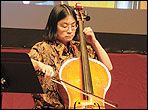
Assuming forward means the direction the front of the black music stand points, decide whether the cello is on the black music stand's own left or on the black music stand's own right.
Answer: on the black music stand's own right

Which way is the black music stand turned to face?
away from the camera

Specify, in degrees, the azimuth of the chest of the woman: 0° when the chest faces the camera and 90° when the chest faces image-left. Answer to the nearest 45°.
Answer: approximately 315°

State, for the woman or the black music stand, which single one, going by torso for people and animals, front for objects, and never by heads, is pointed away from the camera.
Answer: the black music stand

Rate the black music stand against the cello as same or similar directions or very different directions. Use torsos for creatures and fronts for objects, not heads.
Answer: very different directions

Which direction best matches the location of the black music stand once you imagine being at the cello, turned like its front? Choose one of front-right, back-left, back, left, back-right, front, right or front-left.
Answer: front-right

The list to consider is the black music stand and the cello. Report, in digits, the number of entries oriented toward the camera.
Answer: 1

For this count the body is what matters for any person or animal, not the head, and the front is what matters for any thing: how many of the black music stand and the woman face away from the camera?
1
